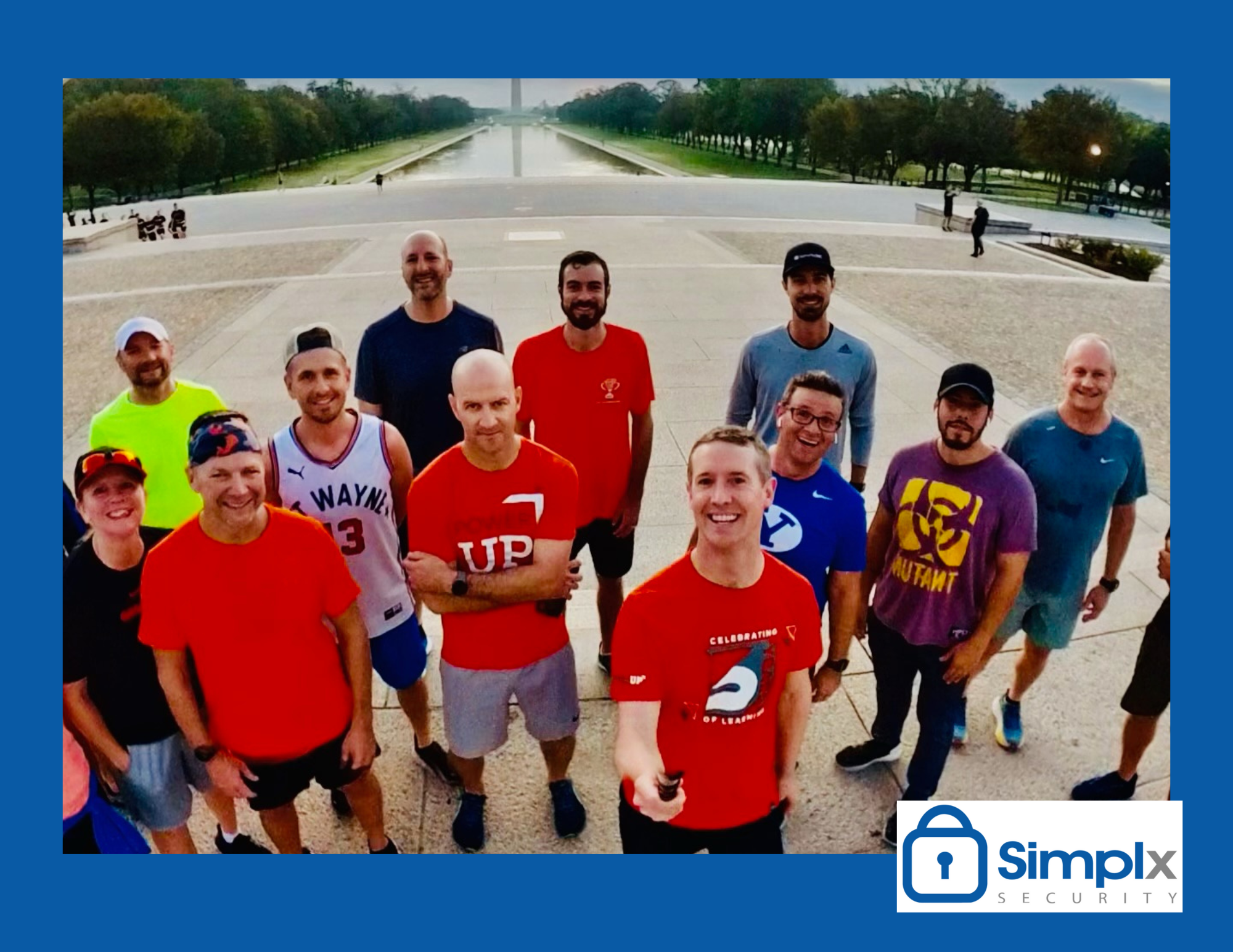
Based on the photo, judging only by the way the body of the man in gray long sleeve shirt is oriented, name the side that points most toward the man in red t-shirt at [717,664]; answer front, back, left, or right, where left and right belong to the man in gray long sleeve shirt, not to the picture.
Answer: front

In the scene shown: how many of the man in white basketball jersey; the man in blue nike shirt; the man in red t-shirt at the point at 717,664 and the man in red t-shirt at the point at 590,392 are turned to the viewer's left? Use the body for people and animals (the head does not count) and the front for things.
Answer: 0

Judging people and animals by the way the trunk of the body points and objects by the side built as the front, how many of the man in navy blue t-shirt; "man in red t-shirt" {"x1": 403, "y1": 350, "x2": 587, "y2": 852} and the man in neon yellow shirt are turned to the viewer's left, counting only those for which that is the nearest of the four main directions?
0

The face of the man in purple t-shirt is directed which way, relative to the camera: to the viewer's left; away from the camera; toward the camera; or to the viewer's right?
toward the camera

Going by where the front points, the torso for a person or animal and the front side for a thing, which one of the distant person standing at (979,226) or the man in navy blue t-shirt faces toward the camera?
the man in navy blue t-shirt

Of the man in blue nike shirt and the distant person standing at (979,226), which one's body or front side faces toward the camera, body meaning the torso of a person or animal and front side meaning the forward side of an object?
the man in blue nike shirt

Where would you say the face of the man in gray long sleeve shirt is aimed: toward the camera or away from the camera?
toward the camera

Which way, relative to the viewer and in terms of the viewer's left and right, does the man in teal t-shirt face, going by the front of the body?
facing the viewer

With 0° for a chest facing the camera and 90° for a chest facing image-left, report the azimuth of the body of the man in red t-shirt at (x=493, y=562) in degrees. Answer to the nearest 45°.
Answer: approximately 0°

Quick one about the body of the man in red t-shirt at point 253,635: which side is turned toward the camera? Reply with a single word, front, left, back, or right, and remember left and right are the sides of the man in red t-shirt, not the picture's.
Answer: front
